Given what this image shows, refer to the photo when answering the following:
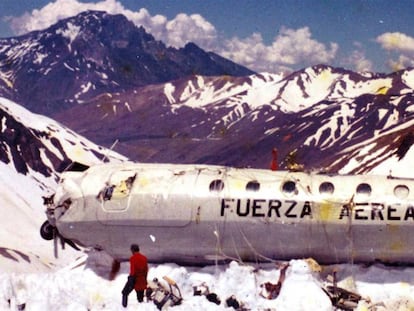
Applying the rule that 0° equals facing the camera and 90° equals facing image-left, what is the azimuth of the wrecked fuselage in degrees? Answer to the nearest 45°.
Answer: approximately 90°

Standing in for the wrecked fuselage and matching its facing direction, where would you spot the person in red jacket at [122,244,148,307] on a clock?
The person in red jacket is roughly at 11 o'clock from the wrecked fuselage.

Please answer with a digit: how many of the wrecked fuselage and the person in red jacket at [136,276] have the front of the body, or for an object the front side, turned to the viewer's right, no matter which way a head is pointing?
0

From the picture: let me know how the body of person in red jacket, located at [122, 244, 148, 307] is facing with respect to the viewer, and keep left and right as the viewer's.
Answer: facing away from the viewer and to the left of the viewer
